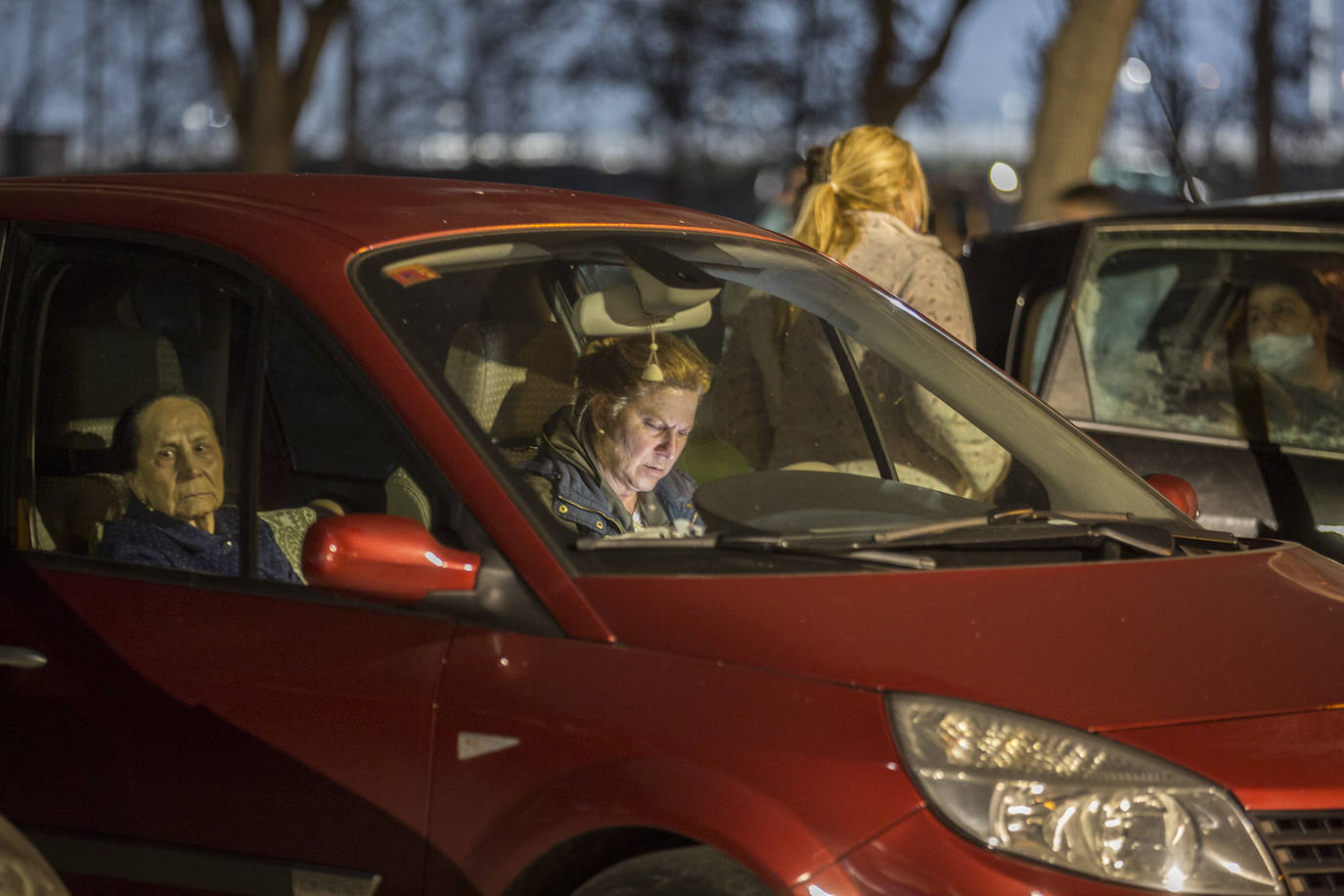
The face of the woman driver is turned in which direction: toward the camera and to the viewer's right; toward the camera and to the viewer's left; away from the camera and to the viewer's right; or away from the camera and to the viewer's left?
toward the camera and to the viewer's right

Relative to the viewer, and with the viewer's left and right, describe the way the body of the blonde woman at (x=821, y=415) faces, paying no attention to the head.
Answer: facing away from the viewer and to the right of the viewer

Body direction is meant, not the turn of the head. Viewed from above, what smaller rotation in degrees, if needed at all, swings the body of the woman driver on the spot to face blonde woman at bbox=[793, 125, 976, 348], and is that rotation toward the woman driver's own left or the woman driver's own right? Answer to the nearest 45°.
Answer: approximately 90° to the woman driver's own left

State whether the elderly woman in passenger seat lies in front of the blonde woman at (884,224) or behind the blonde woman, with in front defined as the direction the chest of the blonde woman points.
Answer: behind

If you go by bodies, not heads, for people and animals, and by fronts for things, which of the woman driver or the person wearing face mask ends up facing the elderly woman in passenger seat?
the person wearing face mask

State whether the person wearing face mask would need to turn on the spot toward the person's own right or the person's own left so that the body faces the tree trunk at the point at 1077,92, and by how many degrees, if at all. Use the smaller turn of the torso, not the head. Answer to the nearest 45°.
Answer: approximately 135° to the person's own right

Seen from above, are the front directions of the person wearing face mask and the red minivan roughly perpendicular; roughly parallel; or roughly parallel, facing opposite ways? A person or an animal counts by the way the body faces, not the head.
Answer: roughly perpendicular

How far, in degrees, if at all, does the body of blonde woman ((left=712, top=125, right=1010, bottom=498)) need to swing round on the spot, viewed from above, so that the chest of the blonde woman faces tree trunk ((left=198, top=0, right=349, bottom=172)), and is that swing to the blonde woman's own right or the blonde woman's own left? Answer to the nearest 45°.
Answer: approximately 45° to the blonde woman's own left

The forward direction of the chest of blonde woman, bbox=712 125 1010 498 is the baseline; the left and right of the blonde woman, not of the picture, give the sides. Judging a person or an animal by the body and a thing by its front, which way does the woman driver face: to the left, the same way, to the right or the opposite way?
to the right

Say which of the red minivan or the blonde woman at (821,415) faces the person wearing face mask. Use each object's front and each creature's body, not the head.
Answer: the blonde woman

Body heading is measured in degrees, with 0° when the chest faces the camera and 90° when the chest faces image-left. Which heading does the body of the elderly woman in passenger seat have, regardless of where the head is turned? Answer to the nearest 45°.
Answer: approximately 315°

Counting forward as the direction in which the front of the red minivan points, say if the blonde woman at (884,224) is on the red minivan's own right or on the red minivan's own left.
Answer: on the red minivan's own left

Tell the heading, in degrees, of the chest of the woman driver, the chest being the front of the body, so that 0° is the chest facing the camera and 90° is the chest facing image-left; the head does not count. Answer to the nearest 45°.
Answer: approximately 315°

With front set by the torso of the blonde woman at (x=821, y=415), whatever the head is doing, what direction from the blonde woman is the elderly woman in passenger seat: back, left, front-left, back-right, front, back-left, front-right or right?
back

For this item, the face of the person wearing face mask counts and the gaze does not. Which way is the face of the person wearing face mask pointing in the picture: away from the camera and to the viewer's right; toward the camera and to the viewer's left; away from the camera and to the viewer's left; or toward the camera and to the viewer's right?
toward the camera and to the viewer's left

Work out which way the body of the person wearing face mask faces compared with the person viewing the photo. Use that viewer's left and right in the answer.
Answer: facing the viewer and to the left of the viewer

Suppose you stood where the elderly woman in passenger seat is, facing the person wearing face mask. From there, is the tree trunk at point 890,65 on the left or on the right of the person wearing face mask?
left
